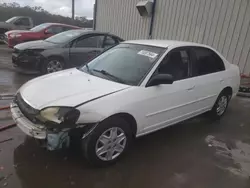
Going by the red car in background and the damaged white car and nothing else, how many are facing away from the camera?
0

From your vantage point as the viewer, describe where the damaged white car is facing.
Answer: facing the viewer and to the left of the viewer

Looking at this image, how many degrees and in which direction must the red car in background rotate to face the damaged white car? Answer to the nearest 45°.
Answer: approximately 45° to its left

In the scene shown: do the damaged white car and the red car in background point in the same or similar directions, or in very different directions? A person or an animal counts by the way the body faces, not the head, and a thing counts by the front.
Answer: same or similar directions

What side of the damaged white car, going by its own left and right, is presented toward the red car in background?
right
